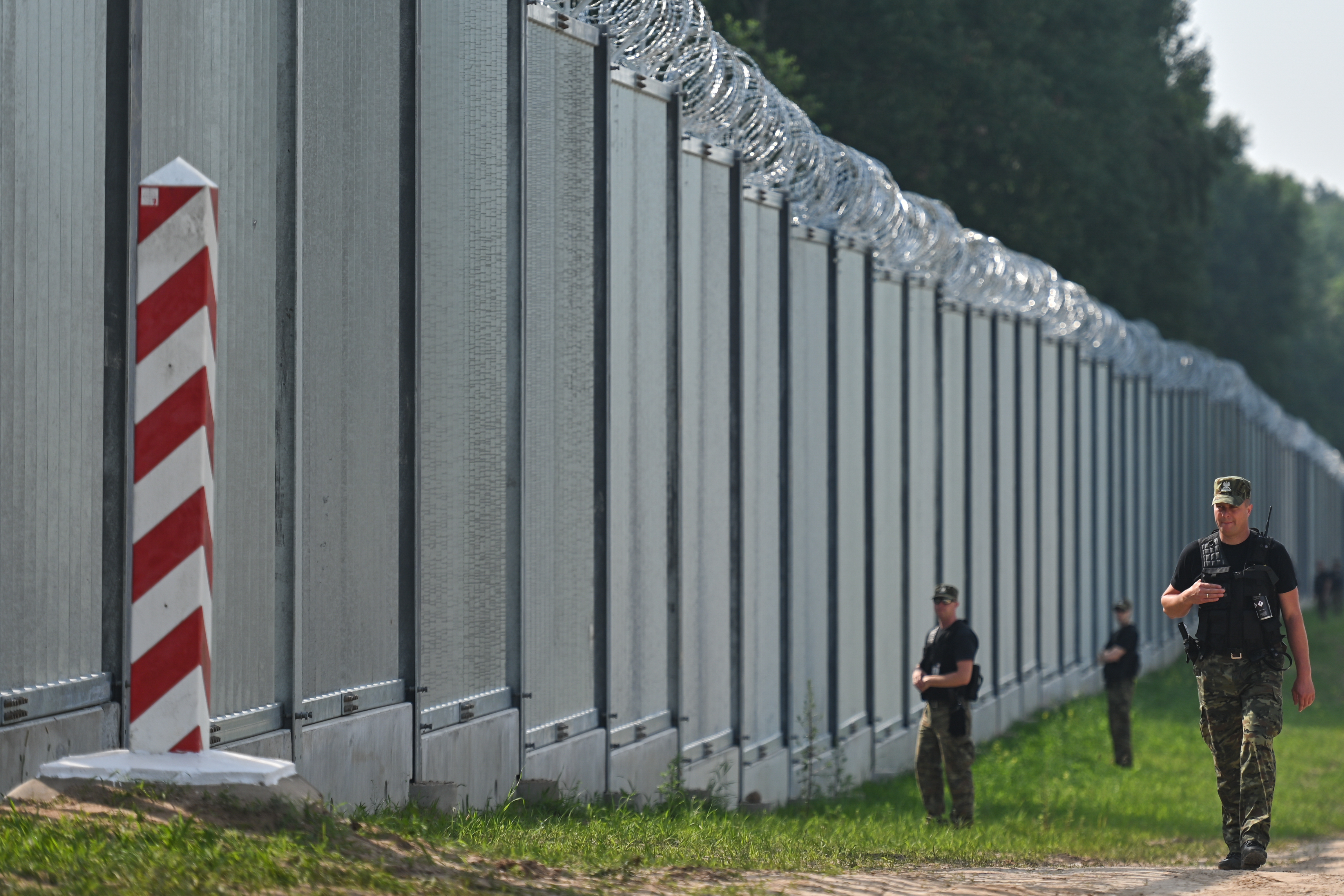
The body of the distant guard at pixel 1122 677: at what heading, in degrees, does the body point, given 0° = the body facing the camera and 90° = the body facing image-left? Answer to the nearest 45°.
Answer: approximately 45°

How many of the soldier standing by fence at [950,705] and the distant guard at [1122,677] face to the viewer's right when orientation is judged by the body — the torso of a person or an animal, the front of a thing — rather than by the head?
0

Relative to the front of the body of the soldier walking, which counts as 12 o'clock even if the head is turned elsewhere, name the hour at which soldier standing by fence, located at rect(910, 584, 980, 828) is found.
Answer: The soldier standing by fence is roughly at 5 o'clock from the soldier walking.

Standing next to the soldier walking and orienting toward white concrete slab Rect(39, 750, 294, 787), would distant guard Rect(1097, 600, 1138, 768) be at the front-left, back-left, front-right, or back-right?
back-right

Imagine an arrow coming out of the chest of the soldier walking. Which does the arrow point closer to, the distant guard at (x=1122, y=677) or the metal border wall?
the metal border wall

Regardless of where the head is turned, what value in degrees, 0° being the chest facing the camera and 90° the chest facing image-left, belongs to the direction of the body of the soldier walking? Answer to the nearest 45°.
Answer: approximately 0°

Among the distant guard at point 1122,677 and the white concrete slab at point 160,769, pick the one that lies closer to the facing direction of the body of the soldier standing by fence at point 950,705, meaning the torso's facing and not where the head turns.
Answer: the white concrete slab

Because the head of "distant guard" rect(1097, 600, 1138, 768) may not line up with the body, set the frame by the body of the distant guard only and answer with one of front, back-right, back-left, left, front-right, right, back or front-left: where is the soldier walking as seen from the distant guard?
front-left

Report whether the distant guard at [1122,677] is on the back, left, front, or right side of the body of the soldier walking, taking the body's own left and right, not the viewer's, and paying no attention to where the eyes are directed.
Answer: back

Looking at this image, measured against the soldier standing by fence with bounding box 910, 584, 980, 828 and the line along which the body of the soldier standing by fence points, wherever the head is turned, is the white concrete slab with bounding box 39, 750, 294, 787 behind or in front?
in front

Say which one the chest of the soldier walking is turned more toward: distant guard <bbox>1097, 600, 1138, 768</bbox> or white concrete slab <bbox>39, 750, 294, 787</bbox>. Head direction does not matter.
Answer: the white concrete slab
